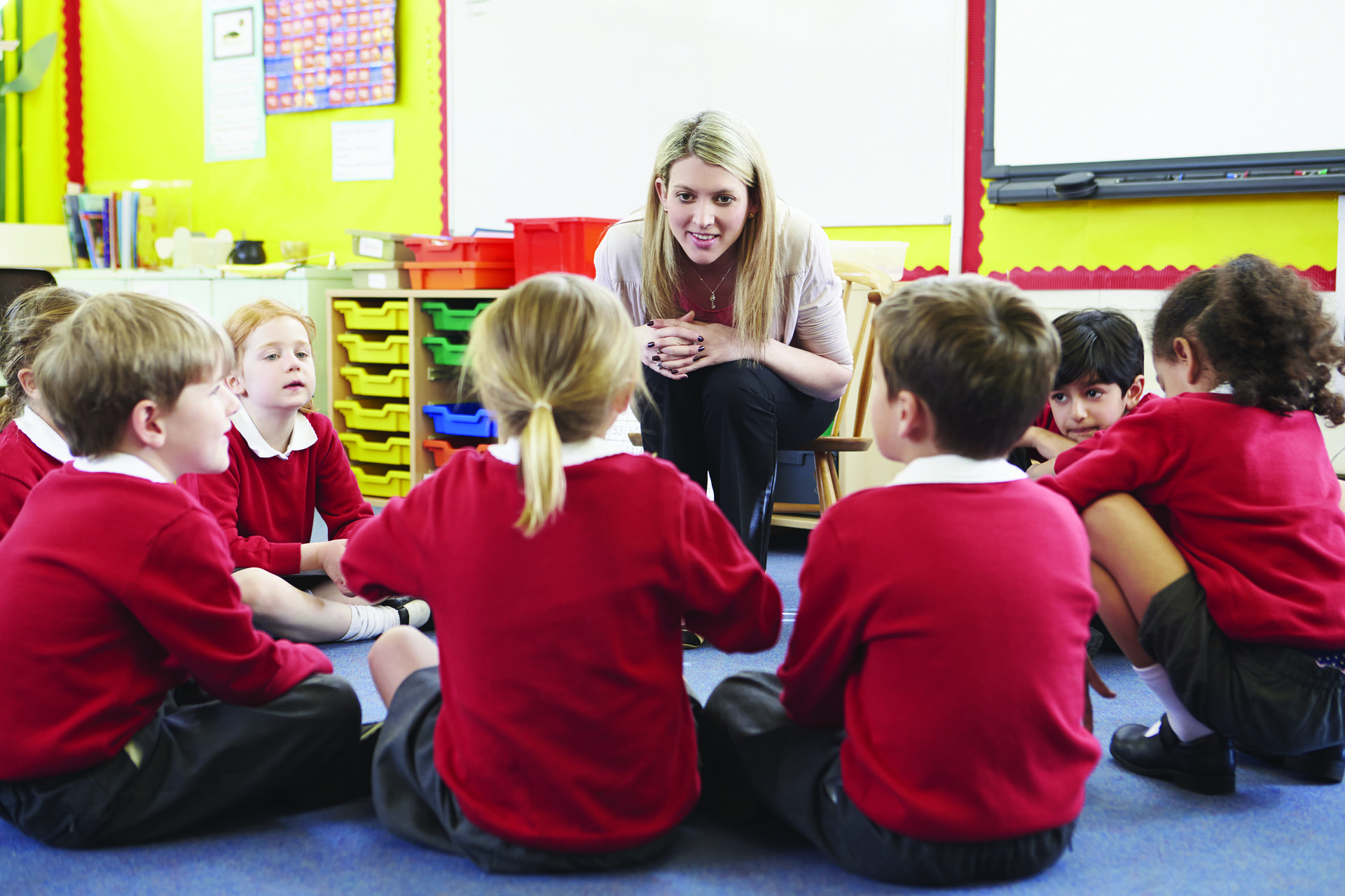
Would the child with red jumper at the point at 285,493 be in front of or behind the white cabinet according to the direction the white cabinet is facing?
in front

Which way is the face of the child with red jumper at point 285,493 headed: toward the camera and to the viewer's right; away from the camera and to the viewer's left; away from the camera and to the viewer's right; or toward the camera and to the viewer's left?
toward the camera and to the viewer's right

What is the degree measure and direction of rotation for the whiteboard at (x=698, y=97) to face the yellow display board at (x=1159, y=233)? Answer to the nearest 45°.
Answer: approximately 45° to its left

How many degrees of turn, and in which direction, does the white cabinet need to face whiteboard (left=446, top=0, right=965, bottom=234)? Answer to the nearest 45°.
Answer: approximately 45° to its left

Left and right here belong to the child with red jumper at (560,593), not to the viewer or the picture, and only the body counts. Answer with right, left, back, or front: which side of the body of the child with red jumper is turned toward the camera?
back

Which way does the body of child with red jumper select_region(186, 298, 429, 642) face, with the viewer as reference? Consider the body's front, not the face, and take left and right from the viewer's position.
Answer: facing the viewer and to the right of the viewer

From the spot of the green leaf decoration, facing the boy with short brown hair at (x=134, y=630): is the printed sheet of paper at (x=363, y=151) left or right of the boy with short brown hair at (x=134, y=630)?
left

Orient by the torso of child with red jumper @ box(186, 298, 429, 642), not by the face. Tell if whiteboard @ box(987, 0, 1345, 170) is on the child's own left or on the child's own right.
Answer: on the child's own left

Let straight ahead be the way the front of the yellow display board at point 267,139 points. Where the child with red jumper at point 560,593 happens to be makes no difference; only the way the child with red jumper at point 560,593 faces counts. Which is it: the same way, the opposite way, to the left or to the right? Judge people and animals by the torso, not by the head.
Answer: the opposite way

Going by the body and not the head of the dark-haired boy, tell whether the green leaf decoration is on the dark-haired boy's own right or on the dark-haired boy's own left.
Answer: on the dark-haired boy's own right

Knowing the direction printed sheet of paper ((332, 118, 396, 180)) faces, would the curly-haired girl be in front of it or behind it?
in front
